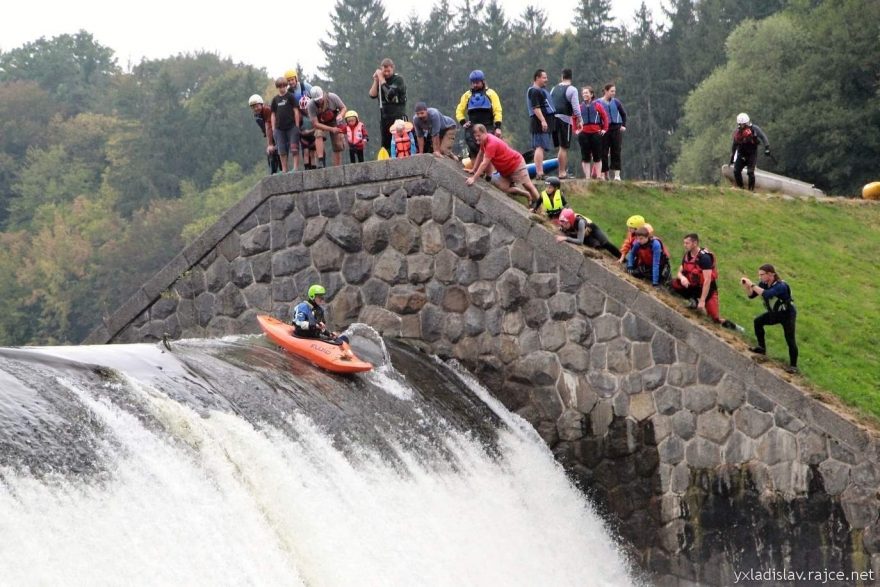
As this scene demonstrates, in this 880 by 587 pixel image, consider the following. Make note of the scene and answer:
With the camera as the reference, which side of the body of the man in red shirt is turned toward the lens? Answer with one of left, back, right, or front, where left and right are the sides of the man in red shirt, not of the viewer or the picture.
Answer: left

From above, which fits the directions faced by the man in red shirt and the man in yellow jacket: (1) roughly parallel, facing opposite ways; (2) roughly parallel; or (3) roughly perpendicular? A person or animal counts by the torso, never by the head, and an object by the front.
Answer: roughly perpendicular

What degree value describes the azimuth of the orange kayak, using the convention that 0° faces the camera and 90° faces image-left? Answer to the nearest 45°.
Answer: approximately 315°

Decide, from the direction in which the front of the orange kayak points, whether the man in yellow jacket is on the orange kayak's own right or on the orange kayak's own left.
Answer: on the orange kayak's own left
